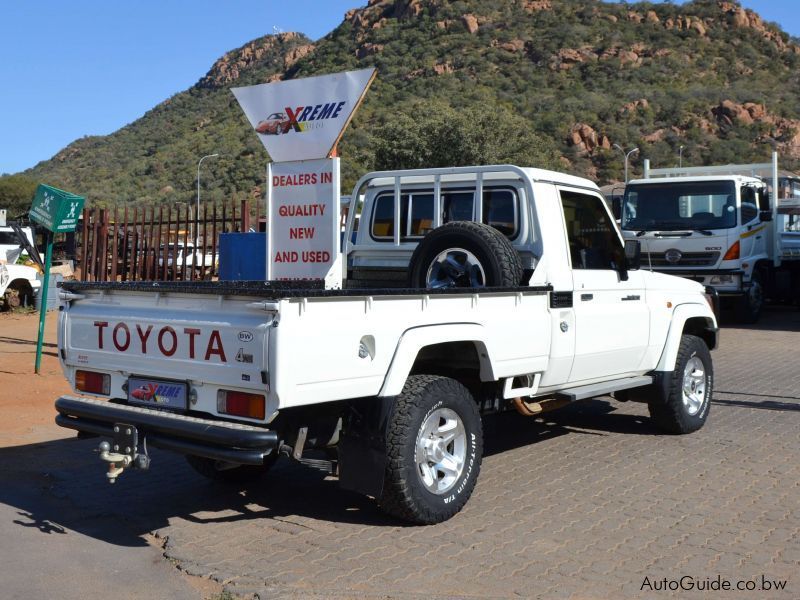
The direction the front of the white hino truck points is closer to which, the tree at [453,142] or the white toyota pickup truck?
the white toyota pickup truck

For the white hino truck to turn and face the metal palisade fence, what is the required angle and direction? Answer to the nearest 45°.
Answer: approximately 45° to its right

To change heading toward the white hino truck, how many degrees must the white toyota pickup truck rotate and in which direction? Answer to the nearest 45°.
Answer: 0° — it already faces it

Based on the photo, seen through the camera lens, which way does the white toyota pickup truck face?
facing away from the viewer and to the right of the viewer

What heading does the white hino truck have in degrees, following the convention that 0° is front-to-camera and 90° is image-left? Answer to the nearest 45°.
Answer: approximately 45°

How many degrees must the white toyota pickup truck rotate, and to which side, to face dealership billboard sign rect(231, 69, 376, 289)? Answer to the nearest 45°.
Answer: approximately 45° to its left
